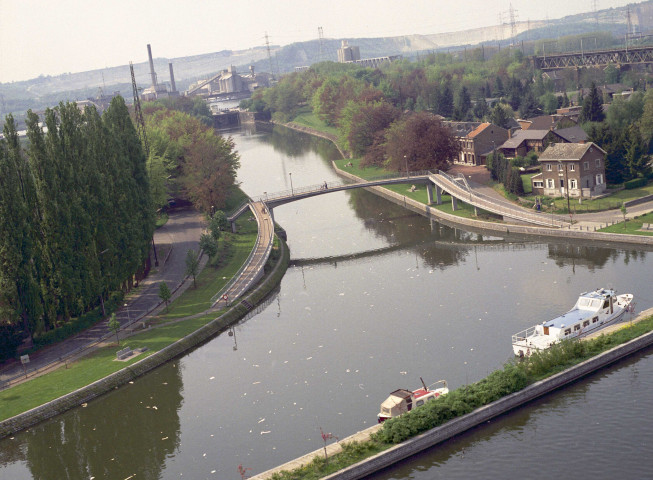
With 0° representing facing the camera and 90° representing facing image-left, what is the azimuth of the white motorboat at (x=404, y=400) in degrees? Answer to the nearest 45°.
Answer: approximately 225°
